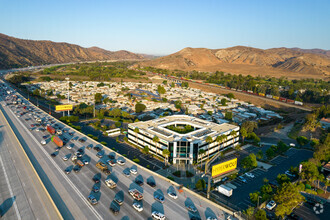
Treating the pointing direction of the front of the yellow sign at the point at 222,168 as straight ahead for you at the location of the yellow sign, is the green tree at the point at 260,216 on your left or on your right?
on your left

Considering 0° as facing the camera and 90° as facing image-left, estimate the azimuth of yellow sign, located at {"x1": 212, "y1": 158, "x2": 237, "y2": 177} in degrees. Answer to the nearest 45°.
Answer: approximately 45°

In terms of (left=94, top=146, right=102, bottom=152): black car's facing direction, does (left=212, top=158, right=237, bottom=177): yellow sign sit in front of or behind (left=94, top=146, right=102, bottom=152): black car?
behind

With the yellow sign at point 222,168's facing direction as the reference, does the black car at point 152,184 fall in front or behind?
in front
